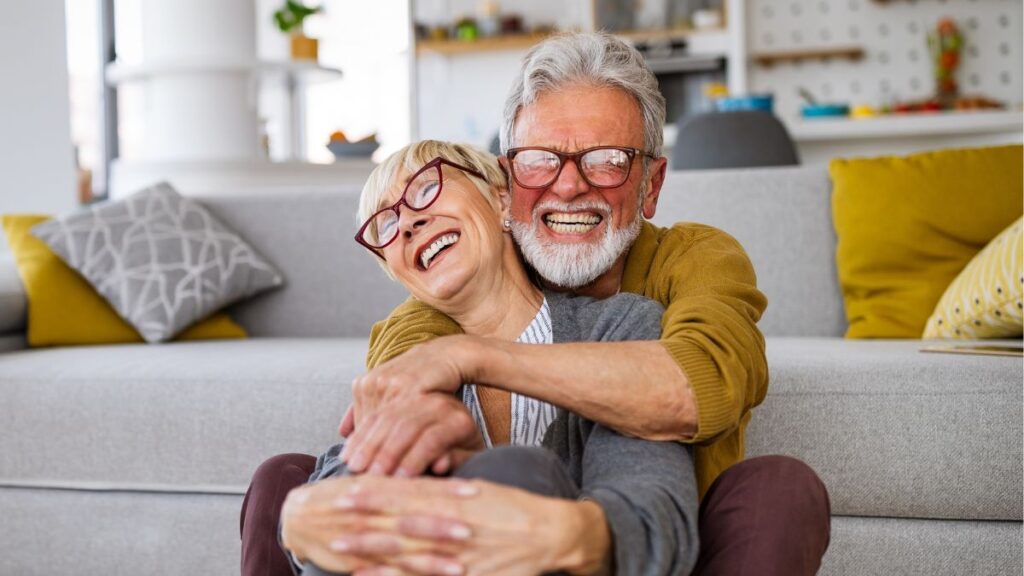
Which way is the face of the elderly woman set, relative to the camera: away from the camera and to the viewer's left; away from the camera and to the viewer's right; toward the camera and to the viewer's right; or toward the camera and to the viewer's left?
toward the camera and to the viewer's left

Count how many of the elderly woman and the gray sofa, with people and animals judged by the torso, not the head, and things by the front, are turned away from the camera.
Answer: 0

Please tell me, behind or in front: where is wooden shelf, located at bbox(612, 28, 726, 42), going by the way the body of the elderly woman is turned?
behind

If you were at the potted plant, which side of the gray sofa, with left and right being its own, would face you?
back

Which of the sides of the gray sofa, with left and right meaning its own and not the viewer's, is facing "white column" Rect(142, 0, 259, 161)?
back

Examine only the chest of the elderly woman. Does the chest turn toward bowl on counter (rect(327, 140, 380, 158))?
no

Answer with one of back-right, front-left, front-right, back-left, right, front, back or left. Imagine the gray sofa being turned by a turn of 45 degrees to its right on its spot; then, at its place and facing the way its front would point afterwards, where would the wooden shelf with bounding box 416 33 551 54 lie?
back-right

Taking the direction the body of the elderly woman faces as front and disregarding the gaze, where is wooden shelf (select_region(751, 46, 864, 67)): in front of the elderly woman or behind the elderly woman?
behind

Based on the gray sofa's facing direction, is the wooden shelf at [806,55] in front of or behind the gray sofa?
behind

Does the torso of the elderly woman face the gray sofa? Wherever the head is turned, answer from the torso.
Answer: no

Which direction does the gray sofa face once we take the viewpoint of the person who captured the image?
facing the viewer

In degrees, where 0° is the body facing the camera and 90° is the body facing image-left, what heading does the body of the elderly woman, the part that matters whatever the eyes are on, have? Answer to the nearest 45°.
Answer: approximately 45°

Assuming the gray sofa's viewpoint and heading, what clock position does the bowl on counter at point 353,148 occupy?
The bowl on counter is roughly at 6 o'clock from the gray sofa.

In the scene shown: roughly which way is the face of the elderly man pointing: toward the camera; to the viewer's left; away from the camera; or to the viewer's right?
toward the camera
